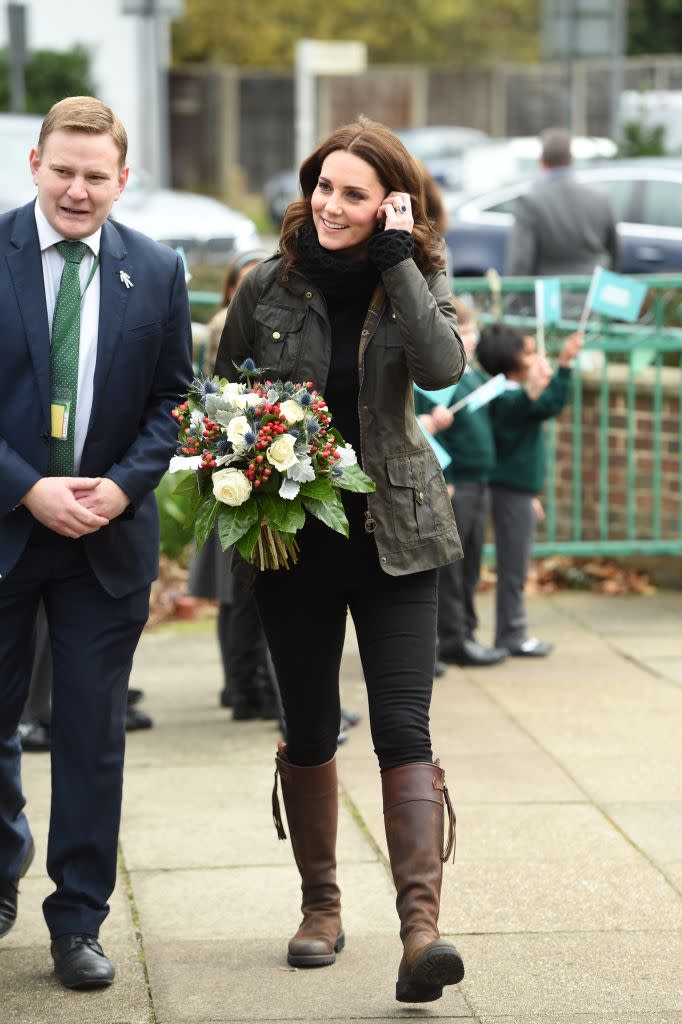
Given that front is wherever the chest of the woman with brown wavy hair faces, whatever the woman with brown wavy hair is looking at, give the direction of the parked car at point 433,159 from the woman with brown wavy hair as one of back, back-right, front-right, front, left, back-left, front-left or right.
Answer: back

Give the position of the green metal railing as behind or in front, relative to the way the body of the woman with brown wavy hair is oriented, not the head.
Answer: behind

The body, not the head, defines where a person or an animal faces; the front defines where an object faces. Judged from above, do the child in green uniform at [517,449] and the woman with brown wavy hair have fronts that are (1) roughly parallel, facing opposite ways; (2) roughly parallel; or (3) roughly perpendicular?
roughly perpendicular

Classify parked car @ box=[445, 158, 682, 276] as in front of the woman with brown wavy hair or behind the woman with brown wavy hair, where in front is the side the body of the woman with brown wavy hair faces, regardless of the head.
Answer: behind

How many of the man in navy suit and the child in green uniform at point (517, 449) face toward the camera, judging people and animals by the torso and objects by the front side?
1

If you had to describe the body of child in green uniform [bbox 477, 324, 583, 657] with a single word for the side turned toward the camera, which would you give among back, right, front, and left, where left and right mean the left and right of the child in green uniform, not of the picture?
right
